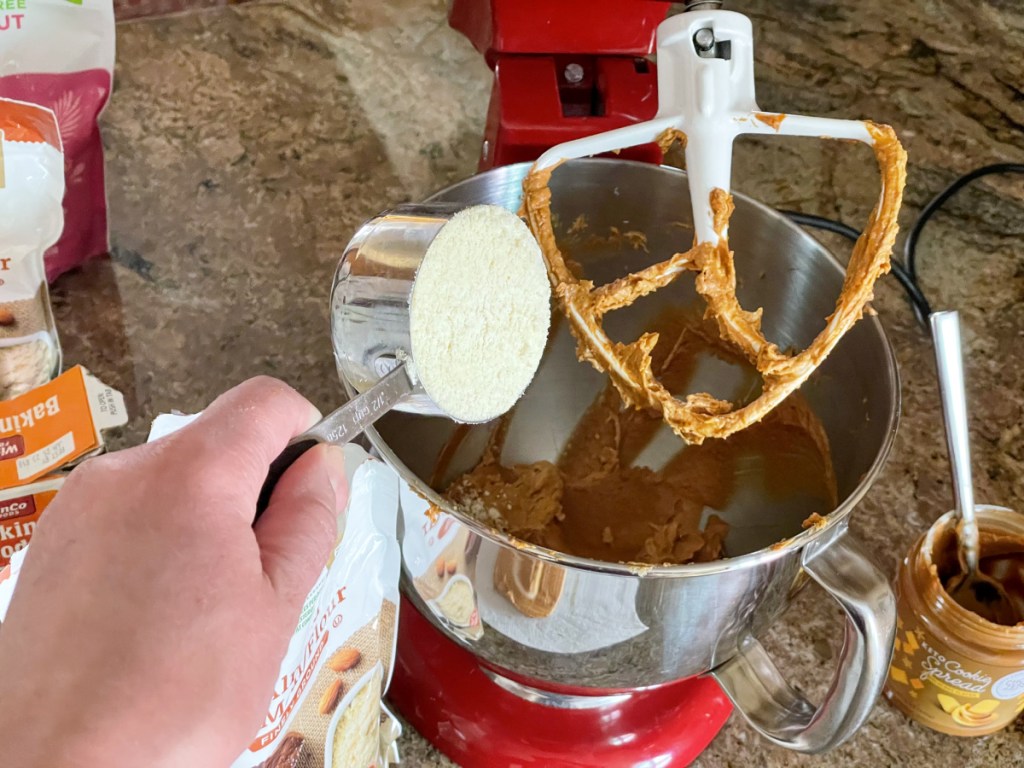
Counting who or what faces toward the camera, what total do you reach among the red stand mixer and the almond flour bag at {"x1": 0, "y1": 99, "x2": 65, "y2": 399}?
2

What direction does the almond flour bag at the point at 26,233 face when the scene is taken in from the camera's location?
facing the viewer
